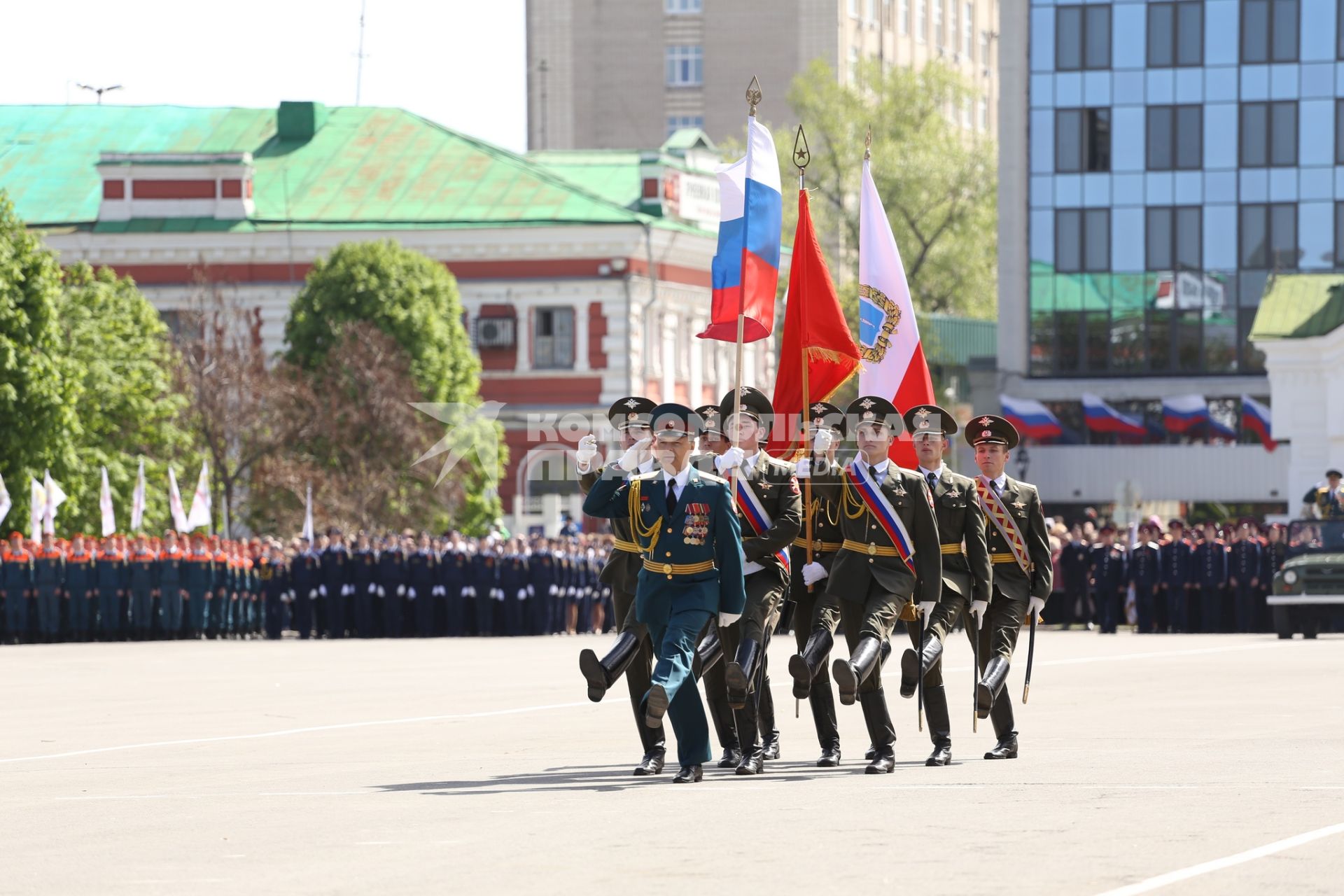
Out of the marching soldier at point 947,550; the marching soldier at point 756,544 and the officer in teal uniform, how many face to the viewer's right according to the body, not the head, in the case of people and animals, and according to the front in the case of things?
0

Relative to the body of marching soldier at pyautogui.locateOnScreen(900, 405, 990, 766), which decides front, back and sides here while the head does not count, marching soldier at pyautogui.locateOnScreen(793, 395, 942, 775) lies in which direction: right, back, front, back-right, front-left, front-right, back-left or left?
front

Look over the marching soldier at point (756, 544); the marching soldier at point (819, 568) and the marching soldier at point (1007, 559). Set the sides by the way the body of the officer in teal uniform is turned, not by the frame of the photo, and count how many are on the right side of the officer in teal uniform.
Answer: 0

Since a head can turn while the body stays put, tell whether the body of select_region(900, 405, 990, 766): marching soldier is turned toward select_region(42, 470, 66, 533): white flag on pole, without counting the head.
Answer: no

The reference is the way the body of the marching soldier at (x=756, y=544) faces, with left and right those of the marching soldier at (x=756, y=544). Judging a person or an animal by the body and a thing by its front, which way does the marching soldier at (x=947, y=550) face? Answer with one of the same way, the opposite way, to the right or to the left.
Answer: the same way

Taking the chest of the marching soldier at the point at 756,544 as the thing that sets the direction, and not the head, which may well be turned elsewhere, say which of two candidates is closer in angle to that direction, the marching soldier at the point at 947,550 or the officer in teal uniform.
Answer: the officer in teal uniform

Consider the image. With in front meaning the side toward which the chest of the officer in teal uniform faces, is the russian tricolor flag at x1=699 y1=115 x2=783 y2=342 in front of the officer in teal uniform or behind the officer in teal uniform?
behind

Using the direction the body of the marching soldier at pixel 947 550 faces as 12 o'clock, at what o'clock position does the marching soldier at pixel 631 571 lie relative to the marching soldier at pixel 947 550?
the marching soldier at pixel 631 571 is roughly at 1 o'clock from the marching soldier at pixel 947 550.

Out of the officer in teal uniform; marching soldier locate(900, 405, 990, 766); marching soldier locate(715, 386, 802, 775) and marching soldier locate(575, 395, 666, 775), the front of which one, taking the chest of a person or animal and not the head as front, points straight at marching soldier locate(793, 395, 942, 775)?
marching soldier locate(900, 405, 990, 766)

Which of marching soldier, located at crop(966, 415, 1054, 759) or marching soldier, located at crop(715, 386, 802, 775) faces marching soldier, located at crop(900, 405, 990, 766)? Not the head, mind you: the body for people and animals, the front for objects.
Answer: marching soldier, located at crop(966, 415, 1054, 759)

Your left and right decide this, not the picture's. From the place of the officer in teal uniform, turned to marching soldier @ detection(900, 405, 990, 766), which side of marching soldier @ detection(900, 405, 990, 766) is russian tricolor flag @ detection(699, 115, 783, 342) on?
left

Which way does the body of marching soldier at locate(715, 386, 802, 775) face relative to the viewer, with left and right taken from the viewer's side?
facing the viewer and to the left of the viewer

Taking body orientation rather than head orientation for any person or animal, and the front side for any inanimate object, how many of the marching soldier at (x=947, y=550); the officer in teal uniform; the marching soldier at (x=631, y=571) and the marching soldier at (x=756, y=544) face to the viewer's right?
0

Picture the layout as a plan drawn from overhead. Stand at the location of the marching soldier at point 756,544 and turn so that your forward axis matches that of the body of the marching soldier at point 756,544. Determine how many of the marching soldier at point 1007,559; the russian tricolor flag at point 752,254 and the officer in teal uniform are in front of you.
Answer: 1

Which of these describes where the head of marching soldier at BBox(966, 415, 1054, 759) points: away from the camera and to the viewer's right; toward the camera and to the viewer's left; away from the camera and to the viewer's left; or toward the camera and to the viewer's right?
toward the camera and to the viewer's left
